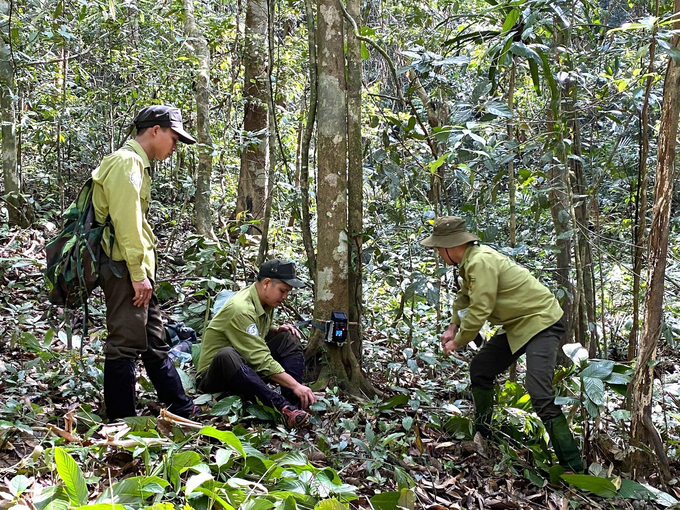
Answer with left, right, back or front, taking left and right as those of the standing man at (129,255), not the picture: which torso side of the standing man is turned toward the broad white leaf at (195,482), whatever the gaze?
right

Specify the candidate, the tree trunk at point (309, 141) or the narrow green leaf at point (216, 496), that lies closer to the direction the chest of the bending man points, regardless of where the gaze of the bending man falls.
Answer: the tree trunk

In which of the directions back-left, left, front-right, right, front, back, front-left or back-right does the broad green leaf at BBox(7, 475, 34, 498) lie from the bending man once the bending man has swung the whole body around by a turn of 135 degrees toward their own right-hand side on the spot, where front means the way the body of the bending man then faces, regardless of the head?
back

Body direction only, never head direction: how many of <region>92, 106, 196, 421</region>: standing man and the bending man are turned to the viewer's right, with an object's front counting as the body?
1

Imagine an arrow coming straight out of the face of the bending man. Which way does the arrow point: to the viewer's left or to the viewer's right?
to the viewer's left

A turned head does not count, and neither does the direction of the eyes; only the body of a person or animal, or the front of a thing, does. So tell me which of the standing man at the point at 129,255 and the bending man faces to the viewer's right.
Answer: the standing man

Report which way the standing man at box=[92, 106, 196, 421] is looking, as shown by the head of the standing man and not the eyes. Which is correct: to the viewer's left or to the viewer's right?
to the viewer's right

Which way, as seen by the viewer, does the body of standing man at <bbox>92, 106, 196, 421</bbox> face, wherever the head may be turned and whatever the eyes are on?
to the viewer's right

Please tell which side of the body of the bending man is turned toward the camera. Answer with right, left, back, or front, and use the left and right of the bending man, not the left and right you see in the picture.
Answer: left
